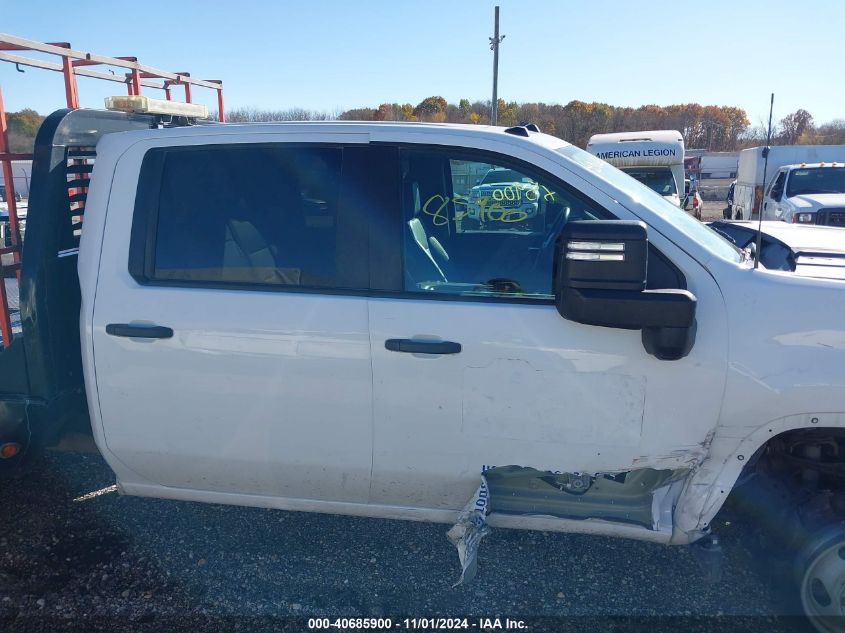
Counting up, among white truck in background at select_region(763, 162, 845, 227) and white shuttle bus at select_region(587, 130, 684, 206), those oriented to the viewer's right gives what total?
0

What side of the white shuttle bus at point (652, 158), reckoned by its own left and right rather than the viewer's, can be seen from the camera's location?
front

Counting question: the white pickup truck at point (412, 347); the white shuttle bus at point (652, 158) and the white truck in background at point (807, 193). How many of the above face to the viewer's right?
1

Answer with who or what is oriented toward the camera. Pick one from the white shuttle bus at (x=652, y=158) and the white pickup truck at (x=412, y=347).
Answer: the white shuttle bus

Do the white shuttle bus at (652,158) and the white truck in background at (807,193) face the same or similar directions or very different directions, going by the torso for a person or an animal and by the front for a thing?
same or similar directions

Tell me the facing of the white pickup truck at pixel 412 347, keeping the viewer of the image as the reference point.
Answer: facing to the right of the viewer

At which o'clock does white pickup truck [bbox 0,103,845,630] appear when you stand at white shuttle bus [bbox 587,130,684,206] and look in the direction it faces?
The white pickup truck is roughly at 12 o'clock from the white shuttle bus.

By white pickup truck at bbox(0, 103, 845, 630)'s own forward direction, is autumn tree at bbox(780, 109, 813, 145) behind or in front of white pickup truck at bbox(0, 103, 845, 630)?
in front

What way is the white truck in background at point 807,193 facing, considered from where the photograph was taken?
facing the viewer

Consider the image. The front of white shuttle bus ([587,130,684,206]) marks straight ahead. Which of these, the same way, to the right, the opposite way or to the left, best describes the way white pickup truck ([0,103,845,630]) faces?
to the left

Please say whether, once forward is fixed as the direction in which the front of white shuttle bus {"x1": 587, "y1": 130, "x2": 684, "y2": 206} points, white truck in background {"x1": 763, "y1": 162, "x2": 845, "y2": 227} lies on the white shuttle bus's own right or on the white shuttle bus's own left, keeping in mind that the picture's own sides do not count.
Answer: on the white shuttle bus's own left
